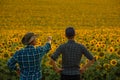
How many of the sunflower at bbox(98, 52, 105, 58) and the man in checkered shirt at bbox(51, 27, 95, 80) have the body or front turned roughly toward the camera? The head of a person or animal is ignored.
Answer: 1

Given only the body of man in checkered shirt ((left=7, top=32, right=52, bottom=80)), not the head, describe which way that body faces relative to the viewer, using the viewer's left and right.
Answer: facing away from the viewer

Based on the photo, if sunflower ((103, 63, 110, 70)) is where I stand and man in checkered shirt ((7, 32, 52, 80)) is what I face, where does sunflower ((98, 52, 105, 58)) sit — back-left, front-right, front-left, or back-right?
back-right

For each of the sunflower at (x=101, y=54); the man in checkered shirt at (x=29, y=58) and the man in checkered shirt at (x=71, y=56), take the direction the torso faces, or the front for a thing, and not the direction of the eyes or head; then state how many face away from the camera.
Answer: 2

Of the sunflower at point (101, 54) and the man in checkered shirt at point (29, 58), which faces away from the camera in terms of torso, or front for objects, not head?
the man in checkered shirt

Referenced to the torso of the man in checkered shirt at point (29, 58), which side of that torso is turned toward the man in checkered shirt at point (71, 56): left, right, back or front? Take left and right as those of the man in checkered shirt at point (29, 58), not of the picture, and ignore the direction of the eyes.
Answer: right

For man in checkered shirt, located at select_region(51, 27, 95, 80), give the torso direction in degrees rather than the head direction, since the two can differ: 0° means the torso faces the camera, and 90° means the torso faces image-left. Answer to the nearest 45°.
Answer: approximately 180°

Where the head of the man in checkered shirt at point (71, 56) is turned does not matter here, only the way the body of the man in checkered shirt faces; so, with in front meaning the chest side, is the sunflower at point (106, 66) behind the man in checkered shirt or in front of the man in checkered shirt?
in front

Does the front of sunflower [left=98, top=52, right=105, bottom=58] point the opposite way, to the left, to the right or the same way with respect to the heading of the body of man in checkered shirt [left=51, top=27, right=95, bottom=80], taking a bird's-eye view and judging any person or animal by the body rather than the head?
the opposite way

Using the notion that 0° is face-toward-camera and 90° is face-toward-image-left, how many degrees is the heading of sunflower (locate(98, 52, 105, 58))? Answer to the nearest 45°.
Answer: approximately 0°
